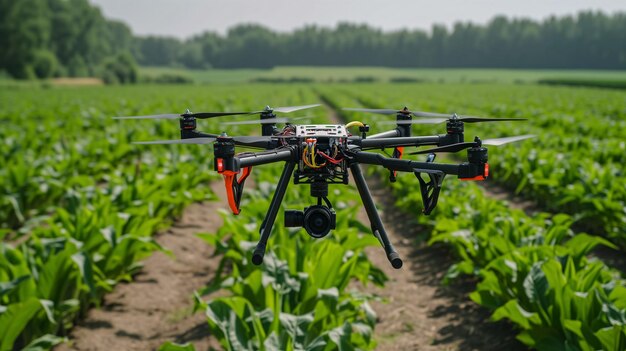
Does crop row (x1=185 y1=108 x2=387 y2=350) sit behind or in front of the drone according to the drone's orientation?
behind

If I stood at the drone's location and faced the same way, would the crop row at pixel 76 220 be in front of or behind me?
behind

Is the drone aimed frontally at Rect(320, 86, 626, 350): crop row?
no

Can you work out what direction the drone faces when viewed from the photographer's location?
facing the viewer
